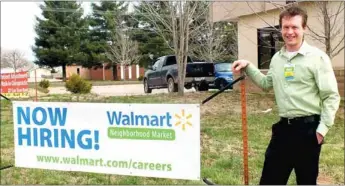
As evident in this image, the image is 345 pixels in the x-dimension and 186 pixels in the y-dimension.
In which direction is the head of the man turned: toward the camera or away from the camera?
toward the camera

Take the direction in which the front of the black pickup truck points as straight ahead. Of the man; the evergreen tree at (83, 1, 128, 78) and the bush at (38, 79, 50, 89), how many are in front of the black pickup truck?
2

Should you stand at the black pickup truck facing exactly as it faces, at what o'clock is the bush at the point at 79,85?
The bush is roughly at 10 o'clock from the black pickup truck.

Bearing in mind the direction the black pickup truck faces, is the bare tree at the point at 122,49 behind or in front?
in front

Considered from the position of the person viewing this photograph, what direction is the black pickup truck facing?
facing away from the viewer and to the left of the viewer

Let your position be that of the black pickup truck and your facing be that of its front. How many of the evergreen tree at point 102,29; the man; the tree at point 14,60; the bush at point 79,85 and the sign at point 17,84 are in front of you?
4

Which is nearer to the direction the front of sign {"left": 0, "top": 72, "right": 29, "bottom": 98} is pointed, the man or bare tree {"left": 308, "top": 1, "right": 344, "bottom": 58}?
the man

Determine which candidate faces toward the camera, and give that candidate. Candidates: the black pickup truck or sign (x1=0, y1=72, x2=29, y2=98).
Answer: the sign

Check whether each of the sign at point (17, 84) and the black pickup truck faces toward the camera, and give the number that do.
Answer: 1

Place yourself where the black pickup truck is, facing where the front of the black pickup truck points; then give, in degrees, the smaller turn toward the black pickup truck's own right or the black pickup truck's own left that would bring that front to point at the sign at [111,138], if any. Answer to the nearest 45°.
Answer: approximately 135° to the black pickup truck's own left

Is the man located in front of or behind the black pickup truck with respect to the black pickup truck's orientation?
behind

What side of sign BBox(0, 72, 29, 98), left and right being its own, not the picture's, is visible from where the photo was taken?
front

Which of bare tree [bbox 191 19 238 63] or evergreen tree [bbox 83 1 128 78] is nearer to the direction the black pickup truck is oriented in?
the evergreen tree

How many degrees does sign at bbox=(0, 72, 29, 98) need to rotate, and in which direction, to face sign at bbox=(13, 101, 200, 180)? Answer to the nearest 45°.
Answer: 0° — it already faces it

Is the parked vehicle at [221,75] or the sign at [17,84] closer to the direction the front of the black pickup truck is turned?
the sign

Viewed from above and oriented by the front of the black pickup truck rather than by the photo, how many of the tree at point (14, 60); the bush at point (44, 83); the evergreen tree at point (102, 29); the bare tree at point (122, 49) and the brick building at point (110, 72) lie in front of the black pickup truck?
5
